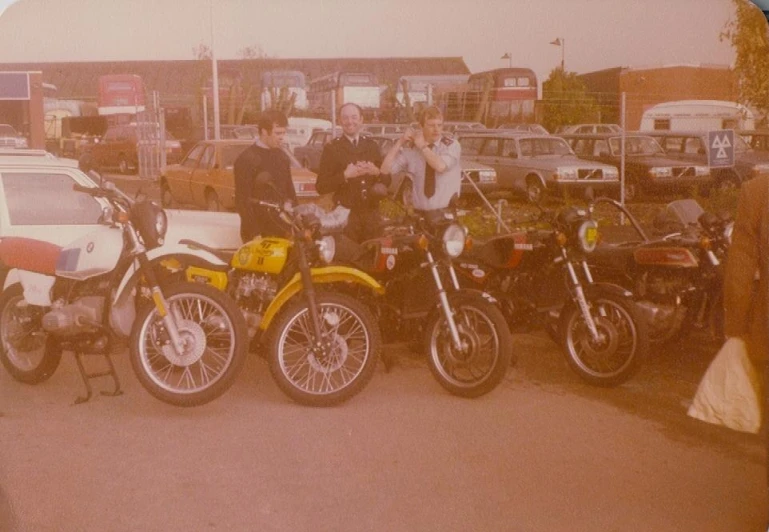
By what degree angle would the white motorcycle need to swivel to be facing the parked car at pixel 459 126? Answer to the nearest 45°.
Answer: approximately 45° to its left

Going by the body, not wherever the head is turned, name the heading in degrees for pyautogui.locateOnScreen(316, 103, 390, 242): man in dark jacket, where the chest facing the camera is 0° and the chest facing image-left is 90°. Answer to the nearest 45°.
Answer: approximately 0°

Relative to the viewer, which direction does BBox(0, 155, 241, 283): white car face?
to the viewer's right

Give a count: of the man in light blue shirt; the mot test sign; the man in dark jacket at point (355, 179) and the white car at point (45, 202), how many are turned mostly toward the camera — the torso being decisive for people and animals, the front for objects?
3

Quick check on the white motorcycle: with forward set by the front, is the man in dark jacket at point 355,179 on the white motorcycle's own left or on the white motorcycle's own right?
on the white motorcycle's own left
